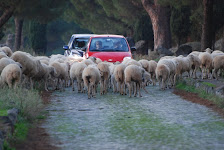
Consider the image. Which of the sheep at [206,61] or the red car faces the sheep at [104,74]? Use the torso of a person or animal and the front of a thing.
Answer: the red car

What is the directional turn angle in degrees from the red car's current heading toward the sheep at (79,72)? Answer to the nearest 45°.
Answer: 0° — it already faces it
